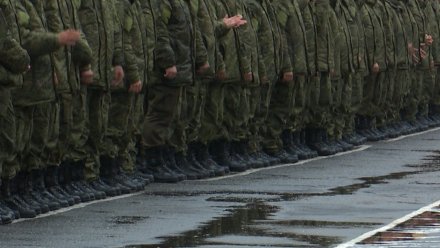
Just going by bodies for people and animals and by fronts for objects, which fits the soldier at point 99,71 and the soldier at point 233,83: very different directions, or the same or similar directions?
same or similar directions

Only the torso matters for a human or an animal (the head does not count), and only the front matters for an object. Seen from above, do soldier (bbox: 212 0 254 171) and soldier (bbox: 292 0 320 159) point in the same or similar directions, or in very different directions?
same or similar directions
